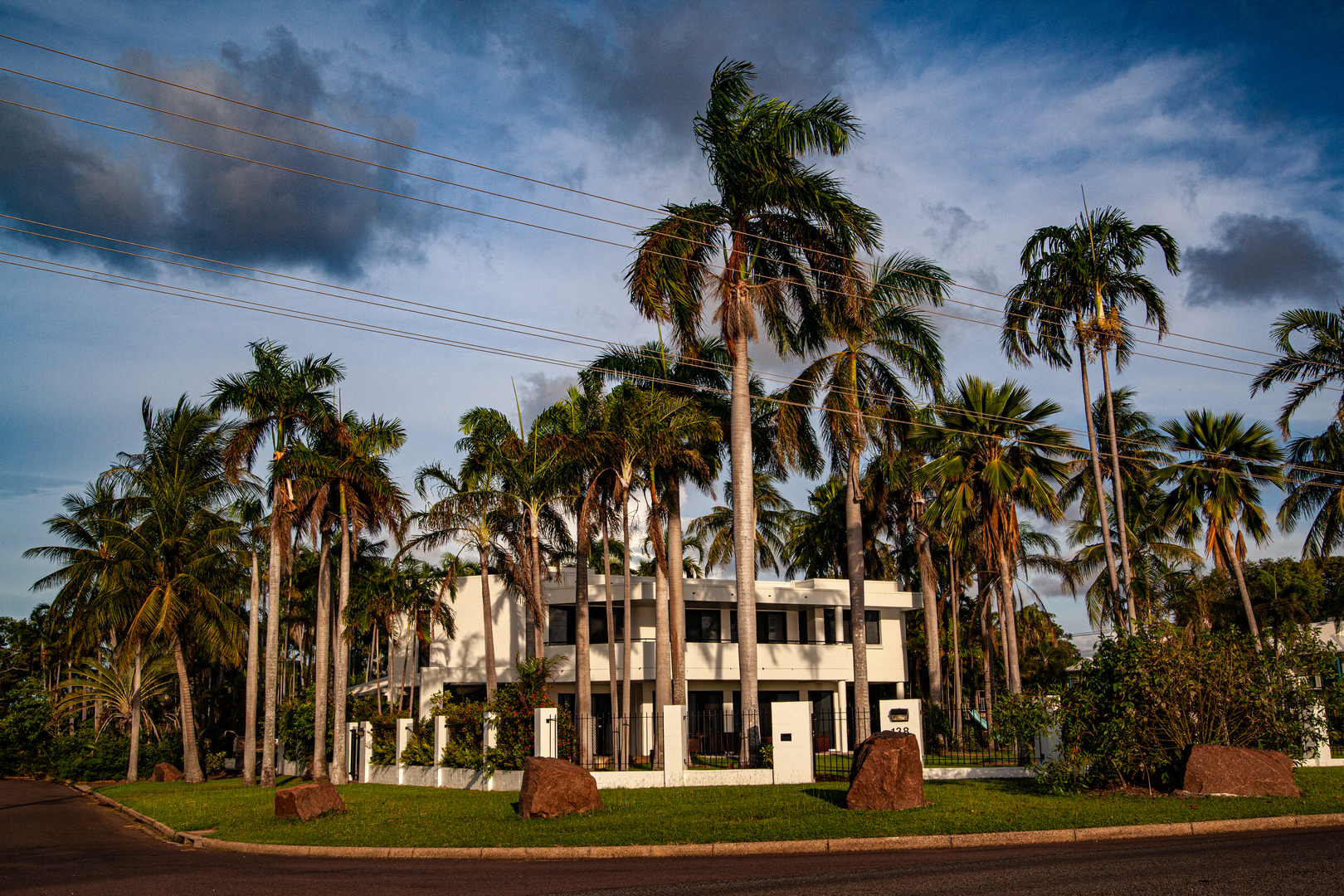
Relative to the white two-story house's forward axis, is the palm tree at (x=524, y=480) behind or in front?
in front

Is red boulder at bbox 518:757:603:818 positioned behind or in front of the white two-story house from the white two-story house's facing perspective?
in front

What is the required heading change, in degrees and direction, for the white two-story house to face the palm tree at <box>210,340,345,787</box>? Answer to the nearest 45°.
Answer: approximately 45° to its right

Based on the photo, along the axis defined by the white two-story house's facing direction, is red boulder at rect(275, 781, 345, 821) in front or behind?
in front

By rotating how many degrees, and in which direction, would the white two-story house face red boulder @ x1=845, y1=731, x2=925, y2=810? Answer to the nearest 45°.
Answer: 0° — it already faces it

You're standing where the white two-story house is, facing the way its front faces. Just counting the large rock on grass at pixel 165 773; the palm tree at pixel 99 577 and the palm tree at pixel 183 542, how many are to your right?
3

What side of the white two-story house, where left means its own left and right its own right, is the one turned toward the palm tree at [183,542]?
right

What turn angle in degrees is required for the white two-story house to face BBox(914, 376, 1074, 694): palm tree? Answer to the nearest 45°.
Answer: approximately 45° to its left

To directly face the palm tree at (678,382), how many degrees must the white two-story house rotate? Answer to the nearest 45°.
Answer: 0° — it already faces it

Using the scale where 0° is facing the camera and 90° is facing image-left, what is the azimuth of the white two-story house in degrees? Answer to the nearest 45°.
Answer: approximately 0°

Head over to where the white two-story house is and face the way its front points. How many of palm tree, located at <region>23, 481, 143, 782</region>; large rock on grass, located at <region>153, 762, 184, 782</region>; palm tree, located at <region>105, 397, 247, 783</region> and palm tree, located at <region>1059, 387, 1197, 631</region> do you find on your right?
3

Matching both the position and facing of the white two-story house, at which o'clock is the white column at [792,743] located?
The white column is roughly at 12 o'clock from the white two-story house.
